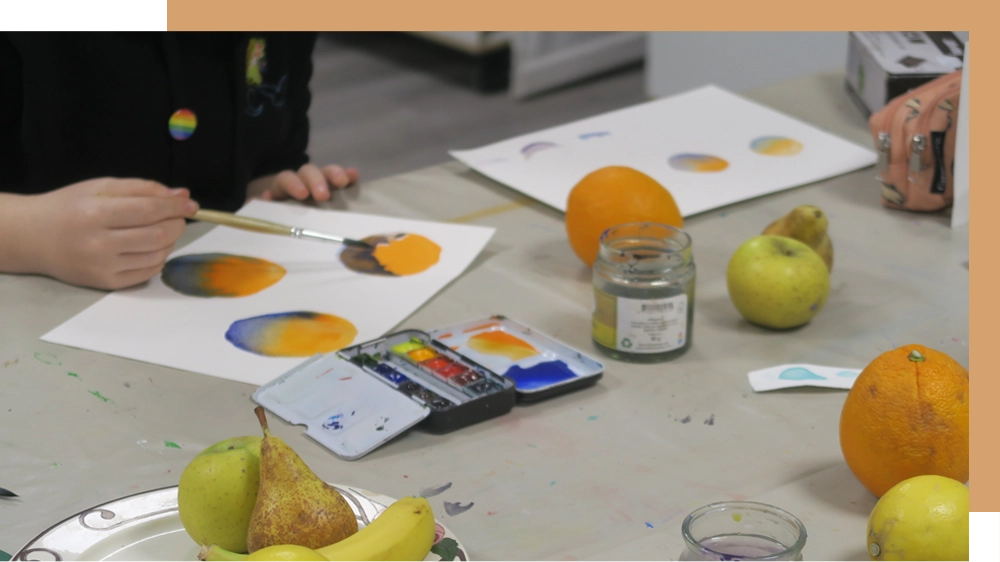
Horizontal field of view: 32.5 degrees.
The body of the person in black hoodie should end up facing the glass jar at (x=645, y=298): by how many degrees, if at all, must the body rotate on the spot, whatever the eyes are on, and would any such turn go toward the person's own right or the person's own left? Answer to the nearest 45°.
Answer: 0° — they already face it

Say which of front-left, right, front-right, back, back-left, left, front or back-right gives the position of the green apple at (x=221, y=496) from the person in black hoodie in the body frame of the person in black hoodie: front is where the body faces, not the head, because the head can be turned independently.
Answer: front-right

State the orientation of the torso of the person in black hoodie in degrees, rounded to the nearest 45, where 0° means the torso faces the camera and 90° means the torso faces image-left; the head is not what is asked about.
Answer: approximately 315°

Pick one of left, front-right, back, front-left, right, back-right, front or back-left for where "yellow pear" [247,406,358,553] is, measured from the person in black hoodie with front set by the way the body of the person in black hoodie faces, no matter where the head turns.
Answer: front-right
